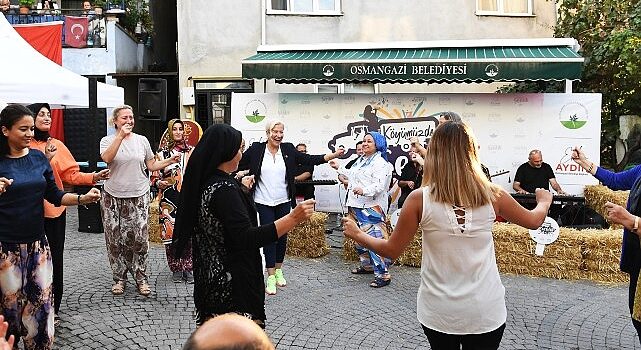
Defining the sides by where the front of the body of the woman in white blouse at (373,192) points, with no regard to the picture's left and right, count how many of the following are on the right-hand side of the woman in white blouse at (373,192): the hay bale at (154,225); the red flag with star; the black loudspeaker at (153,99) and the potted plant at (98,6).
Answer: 4

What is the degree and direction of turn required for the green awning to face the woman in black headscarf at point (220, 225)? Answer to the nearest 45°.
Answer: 0° — it already faces them

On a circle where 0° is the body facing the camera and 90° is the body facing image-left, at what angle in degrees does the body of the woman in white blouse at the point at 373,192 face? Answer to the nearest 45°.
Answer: approximately 45°

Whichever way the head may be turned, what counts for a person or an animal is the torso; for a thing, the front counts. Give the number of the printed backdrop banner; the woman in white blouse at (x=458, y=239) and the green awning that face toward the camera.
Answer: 2

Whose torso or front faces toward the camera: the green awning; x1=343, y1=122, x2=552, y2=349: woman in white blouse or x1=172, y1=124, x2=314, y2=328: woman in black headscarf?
the green awning

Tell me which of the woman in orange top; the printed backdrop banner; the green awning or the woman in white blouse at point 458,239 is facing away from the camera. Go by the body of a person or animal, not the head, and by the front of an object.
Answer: the woman in white blouse

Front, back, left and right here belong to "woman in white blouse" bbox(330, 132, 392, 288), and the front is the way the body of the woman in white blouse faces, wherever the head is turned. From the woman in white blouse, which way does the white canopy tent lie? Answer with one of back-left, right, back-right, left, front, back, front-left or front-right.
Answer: front-right

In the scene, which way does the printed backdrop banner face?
toward the camera

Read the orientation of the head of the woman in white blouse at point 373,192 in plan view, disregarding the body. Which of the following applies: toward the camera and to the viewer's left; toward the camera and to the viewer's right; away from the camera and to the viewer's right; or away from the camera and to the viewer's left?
toward the camera and to the viewer's left

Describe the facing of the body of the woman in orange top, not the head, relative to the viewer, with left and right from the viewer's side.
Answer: facing the viewer and to the right of the viewer

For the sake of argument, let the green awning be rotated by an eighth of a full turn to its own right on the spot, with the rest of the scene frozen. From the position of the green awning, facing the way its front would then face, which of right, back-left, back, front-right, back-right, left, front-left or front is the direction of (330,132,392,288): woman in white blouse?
front-left

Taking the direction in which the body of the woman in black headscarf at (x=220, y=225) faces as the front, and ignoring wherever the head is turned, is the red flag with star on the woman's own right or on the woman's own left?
on the woman's own left

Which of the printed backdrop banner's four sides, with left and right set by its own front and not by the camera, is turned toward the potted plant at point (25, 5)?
right

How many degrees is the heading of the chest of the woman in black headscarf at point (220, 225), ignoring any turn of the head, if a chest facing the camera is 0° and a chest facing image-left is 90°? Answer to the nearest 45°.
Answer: approximately 225°

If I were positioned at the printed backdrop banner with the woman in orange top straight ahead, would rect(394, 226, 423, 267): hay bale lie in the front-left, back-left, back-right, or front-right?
front-left

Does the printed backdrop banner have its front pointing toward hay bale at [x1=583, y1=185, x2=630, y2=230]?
no

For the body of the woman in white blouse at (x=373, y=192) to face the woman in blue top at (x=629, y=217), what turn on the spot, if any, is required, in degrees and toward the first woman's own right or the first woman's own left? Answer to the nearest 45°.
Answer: approximately 90° to the first woman's own left

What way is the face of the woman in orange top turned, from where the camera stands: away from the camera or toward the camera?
toward the camera

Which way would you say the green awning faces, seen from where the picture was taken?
facing the viewer

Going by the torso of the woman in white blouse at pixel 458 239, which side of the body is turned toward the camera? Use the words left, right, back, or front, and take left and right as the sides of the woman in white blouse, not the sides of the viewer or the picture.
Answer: back
